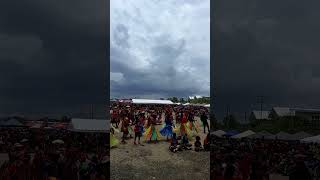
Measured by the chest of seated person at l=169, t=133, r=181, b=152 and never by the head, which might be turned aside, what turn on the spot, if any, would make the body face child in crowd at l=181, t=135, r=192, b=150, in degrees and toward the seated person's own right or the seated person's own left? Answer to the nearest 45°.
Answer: approximately 45° to the seated person's own right

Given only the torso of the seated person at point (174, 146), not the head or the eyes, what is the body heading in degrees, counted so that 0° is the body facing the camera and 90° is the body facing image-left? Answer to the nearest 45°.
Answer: approximately 180°

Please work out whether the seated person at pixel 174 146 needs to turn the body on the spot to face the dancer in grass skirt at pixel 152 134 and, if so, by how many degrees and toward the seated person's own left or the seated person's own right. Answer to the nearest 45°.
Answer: approximately 45° to the seated person's own left
